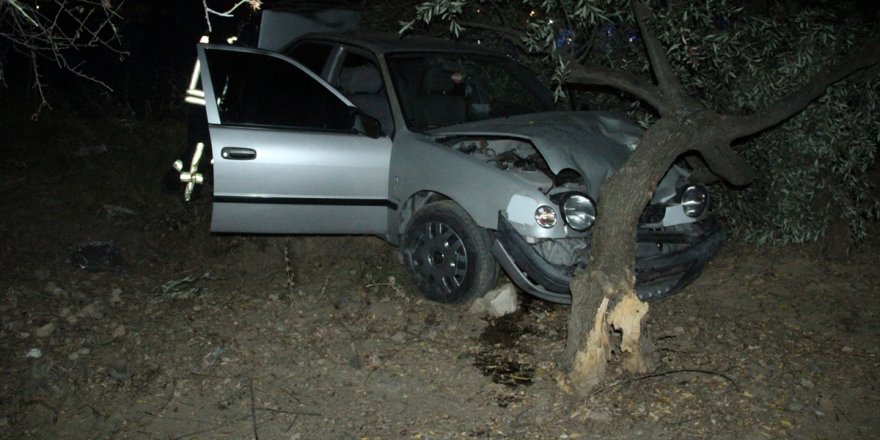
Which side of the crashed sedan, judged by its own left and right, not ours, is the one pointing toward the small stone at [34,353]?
right

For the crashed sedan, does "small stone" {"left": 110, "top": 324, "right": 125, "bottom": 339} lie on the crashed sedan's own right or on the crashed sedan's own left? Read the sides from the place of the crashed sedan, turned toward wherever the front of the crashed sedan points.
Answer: on the crashed sedan's own right

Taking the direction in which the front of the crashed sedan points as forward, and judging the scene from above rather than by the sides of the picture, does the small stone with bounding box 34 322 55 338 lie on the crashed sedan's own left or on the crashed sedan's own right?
on the crashed sedan's own right

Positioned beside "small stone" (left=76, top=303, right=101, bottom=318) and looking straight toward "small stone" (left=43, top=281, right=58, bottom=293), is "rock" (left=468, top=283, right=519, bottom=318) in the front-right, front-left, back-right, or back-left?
back-right

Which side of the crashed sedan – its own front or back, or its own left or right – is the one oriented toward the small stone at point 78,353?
right

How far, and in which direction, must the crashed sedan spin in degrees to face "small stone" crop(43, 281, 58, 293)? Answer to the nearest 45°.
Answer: approximately 135° to its right

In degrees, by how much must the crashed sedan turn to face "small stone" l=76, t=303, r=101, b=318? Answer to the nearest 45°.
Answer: approximately 135° to its right
